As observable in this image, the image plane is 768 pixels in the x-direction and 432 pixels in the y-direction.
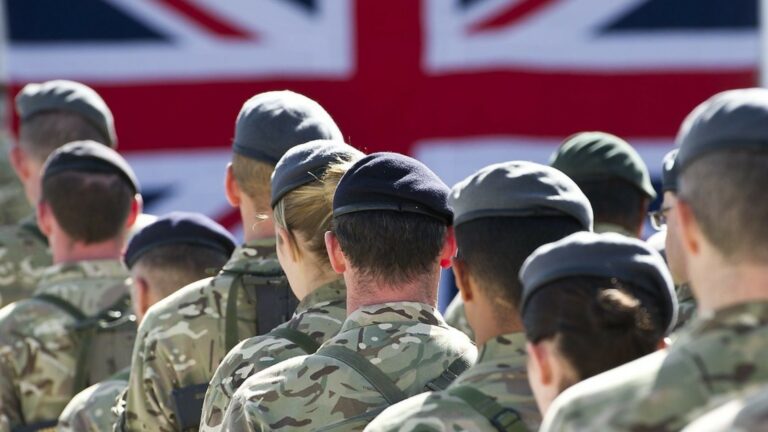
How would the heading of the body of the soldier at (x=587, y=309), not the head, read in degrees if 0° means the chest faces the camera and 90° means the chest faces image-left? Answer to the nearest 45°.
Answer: approximately 135°

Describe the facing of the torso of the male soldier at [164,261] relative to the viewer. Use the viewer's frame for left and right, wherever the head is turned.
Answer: facing away from the viewer and to the left of the viewer

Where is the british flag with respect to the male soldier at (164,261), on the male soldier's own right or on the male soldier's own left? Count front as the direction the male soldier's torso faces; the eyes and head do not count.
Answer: on the male soldier's own right

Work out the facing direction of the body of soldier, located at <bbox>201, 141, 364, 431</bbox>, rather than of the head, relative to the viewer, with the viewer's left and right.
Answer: facing away from the viewer and to the left of the viewer

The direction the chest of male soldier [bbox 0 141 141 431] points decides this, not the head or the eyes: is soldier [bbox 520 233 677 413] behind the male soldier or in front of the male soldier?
behind

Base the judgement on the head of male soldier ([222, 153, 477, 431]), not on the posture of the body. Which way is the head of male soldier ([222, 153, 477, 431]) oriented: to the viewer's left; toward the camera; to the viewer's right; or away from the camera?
away from the camera

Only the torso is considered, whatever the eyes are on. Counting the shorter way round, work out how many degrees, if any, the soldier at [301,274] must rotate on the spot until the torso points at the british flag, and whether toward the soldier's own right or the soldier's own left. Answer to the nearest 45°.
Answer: approximately 45° to the soldier's own right

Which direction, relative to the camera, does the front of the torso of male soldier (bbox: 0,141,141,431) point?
away from the camera

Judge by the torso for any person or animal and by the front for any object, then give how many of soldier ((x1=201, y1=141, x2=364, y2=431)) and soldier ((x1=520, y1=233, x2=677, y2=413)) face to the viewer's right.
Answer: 0

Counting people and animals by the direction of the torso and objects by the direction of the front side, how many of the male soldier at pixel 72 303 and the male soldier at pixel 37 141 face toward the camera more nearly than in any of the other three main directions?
0

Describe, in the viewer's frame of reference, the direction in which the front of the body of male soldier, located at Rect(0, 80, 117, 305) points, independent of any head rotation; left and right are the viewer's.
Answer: facing away from the viewer and to the left of the viewer

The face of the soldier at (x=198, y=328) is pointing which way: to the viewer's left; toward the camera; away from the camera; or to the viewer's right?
away from the camera

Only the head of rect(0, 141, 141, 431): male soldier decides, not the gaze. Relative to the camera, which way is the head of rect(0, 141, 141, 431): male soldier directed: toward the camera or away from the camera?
away from the camera
